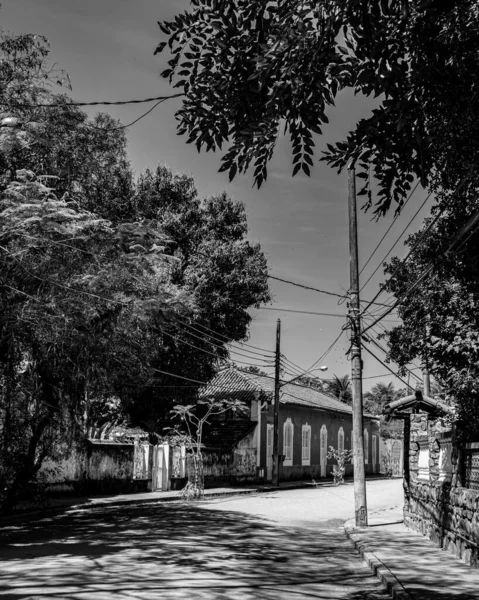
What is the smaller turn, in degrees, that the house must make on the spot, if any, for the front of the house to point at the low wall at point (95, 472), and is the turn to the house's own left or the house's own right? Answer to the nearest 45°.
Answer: approximately 45° to the house's own right

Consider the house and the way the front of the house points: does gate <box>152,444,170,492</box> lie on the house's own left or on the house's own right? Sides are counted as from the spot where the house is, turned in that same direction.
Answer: on the house's own right

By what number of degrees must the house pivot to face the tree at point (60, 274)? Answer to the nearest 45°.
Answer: approximately 45° to its right

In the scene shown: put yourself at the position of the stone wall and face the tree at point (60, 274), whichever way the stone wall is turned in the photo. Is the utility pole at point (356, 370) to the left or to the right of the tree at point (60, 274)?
right

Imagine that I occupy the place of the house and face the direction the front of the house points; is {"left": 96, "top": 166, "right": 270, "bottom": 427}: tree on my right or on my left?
on my right
